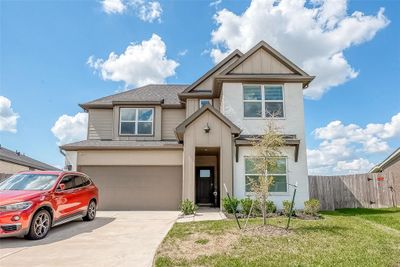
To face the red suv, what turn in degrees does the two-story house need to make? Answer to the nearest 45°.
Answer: approximately 45° to its right

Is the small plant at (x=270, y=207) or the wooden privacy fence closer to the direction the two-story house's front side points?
the small plant

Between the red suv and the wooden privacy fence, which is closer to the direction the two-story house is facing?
the red suv

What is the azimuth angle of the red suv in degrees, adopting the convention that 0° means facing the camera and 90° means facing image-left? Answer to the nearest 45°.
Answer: approximately 45°

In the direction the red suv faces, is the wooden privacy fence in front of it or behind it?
behind

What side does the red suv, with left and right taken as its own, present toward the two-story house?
back

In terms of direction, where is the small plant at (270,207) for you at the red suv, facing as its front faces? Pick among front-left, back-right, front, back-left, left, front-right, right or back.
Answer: back-left

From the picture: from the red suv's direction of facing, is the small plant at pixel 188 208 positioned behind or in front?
behind

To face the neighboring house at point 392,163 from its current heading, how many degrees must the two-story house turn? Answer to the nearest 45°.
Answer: approximately 90° to its left
